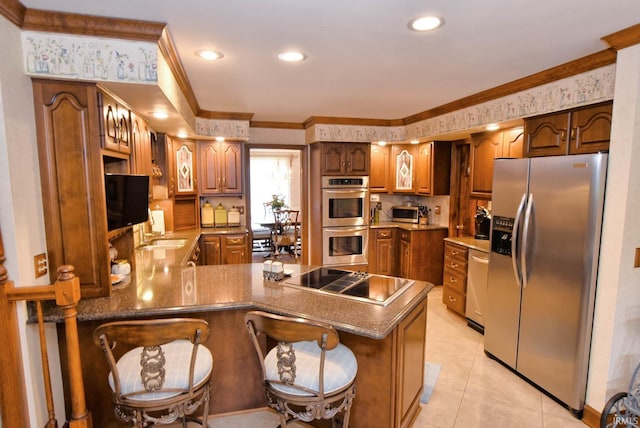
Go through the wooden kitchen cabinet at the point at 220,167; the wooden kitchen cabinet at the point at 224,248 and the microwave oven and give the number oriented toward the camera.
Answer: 3

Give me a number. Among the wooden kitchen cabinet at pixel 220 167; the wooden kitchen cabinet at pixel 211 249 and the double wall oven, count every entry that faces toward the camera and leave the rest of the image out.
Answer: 3

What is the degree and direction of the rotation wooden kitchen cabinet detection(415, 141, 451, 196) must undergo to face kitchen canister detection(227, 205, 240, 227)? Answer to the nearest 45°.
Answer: approximately 45° to its right

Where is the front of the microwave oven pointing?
toward the camera

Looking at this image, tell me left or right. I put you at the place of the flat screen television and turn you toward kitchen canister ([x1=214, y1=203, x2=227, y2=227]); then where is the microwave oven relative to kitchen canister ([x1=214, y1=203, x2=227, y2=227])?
right

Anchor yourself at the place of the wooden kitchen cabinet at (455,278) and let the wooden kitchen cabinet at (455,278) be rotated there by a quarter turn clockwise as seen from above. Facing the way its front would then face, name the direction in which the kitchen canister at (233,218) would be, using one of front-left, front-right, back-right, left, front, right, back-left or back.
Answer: front-left

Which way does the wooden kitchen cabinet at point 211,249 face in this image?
toward the camera

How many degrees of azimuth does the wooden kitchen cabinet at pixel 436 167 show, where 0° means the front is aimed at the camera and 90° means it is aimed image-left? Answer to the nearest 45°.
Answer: approximately 45°

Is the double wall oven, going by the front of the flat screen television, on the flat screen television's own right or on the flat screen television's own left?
on the flat screen television's own left

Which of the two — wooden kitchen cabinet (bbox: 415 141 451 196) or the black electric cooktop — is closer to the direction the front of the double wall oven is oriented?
the black electric cooktop

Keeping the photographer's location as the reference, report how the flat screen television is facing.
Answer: facing the viewer and to the right of the viewer

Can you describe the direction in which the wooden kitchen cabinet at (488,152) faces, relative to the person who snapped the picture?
facing the viewer and to the left of the viewer

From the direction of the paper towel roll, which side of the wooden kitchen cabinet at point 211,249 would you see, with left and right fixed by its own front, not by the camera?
right

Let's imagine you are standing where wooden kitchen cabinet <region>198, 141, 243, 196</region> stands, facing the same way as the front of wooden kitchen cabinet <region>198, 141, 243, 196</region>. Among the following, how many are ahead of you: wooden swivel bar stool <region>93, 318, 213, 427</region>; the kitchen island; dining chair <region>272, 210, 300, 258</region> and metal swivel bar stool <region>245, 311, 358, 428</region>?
3
